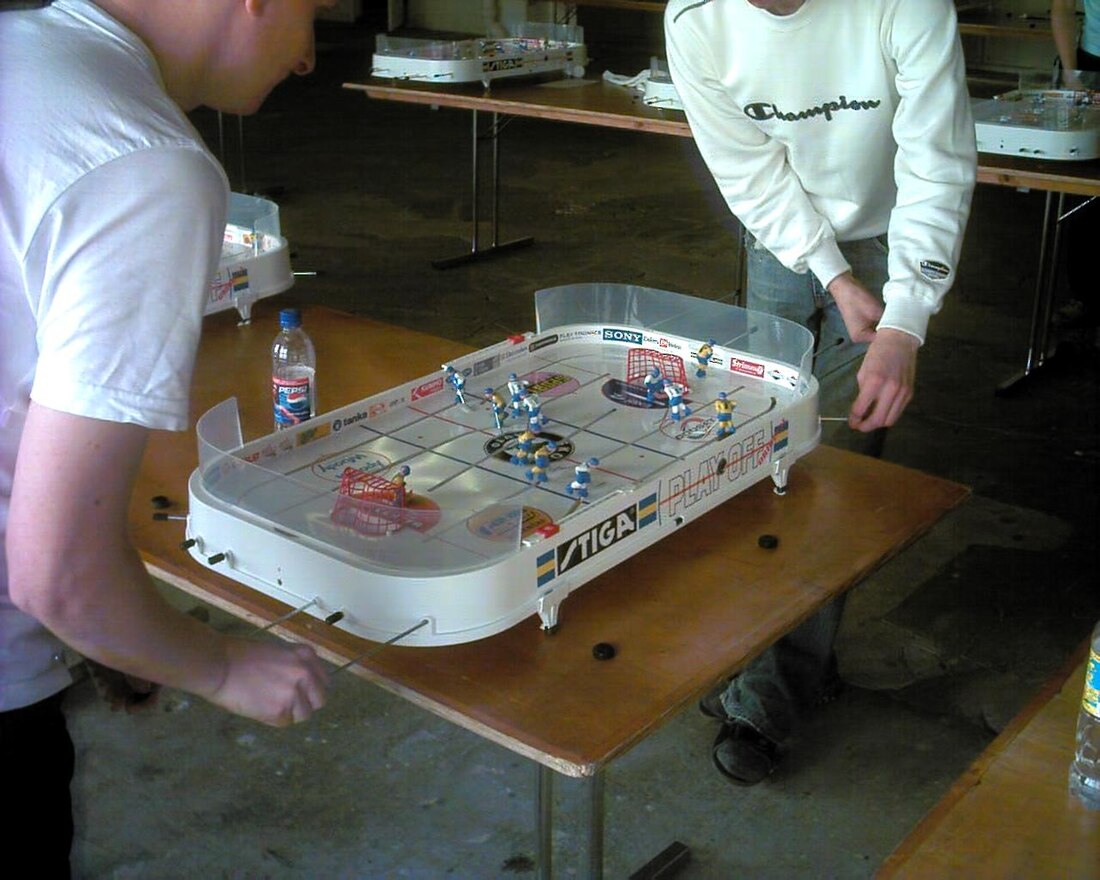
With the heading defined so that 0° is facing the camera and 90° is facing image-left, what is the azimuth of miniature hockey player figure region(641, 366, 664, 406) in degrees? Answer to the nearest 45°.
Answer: approximately 45°

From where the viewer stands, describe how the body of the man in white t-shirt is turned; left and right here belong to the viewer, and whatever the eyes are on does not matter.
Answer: facing to the right of the viewer

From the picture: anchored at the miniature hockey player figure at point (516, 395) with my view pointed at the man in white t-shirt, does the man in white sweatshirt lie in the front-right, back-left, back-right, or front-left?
back-left

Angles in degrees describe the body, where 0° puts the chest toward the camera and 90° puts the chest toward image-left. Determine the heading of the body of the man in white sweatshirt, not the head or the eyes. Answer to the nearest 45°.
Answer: approximately 0°

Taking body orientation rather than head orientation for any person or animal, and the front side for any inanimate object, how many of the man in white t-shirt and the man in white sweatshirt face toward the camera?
1

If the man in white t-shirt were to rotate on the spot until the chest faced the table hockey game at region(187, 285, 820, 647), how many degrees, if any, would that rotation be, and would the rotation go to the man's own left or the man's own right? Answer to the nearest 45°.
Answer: approximately 45° to the man's own left

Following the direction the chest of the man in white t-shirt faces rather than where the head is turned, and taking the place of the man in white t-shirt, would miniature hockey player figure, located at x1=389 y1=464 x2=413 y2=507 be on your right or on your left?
on your left

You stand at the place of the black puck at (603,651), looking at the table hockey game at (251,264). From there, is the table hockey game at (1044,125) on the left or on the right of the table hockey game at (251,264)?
right
